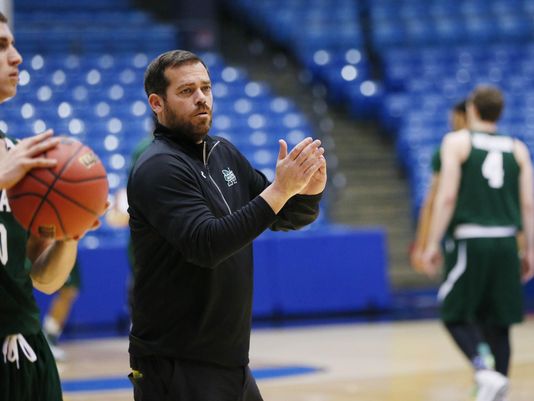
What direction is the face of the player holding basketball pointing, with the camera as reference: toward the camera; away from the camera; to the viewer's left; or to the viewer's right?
to the viewer's right

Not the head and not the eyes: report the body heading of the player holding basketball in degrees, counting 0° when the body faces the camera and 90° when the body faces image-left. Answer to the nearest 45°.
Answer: approximately 315°

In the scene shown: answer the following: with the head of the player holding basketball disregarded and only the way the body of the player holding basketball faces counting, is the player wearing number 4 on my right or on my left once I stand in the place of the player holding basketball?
on my left

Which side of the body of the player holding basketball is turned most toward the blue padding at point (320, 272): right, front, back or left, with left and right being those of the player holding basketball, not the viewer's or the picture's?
left
